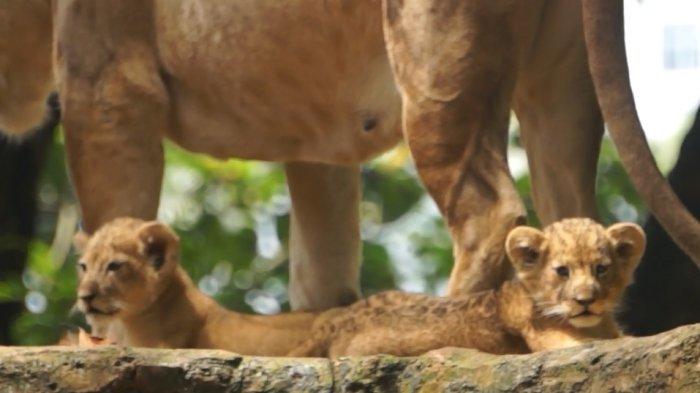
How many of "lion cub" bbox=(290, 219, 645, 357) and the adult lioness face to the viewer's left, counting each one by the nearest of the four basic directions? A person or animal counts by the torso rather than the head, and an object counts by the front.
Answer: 1

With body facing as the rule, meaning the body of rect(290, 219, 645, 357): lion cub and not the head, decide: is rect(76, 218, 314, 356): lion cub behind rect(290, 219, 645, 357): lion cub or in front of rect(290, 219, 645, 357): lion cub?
behind

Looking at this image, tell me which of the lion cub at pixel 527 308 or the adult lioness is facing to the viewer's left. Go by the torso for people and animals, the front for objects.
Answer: the adult lioness

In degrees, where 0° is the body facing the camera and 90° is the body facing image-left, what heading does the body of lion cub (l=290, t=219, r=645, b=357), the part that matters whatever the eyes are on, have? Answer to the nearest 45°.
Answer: approximately 315°

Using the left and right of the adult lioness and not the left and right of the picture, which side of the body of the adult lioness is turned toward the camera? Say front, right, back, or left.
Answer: left
